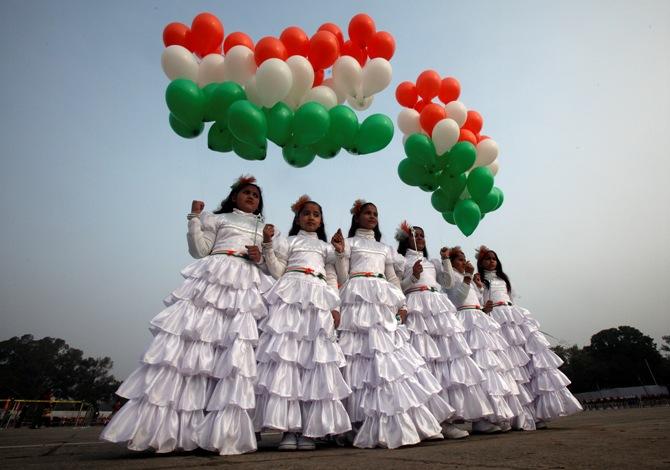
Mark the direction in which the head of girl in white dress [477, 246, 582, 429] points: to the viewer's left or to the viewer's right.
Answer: to the viewer's left

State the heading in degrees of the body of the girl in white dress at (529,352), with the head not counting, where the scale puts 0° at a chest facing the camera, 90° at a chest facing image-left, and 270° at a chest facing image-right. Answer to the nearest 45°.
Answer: approximately 45°

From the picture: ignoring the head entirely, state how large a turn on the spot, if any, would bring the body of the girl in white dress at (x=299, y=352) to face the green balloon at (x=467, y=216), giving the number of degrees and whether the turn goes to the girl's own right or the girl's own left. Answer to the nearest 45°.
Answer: approximately 90° to the girl's own left

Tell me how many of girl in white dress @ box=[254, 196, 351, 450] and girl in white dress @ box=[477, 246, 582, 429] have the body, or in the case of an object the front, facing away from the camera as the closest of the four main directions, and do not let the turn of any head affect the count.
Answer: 0

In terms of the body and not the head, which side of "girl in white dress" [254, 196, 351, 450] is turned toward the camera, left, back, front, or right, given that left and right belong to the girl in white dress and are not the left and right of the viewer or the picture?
front
